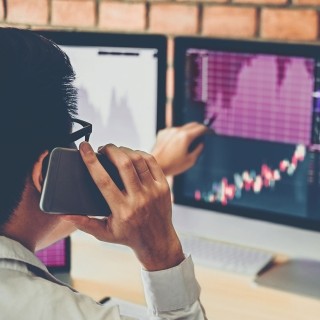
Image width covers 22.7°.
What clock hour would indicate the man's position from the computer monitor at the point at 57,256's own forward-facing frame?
The man is roughly at 12 o'clock from the computer monitor.

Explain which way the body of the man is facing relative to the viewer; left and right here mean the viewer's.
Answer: facing away from the viewer and to the right of the viewer

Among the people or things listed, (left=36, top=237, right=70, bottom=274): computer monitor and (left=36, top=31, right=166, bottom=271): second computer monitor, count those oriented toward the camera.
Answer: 2

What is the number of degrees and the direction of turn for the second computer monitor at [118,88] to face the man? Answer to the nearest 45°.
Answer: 0° — it already faces them

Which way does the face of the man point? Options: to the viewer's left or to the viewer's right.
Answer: to the viewer's right
